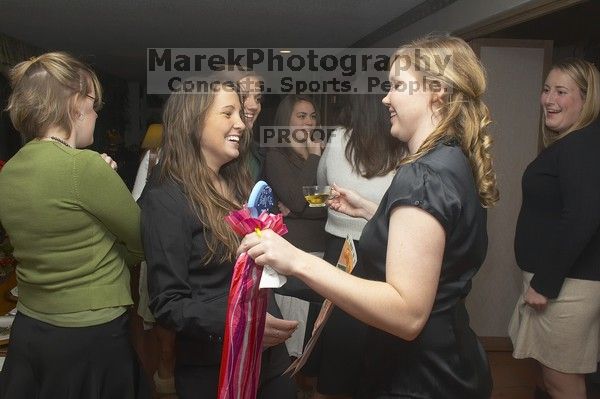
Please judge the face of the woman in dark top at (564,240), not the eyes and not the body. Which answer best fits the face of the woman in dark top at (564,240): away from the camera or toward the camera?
toward the camera

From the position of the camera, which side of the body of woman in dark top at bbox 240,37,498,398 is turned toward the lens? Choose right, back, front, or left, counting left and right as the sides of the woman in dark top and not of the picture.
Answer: left

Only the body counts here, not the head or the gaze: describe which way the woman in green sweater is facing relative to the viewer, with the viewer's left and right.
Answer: facing away from the viewer and to the right of the viewer

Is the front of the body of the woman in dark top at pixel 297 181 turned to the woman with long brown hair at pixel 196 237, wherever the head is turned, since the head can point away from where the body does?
no

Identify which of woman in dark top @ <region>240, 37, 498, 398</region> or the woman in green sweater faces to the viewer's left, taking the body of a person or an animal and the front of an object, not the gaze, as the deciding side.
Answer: the woman in dark top

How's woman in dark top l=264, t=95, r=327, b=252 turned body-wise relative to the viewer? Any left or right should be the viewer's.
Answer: facing the viewer and to the right of the viewer

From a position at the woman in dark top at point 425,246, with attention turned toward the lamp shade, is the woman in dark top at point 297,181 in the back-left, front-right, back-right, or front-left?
front-right

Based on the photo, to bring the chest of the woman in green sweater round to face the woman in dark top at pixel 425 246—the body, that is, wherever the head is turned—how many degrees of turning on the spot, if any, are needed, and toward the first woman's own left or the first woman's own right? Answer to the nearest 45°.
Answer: approximately 90° to the first woman's own right

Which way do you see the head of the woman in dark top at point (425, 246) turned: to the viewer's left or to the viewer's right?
to the viewer's left

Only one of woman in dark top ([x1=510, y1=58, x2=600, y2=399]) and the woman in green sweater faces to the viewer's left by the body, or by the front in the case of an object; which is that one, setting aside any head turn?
the woman in dark top

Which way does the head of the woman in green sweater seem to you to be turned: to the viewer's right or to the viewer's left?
to the viewer's right
